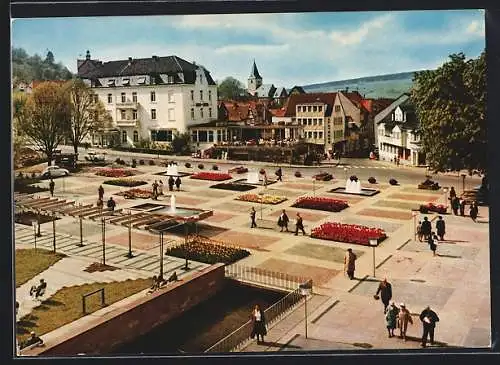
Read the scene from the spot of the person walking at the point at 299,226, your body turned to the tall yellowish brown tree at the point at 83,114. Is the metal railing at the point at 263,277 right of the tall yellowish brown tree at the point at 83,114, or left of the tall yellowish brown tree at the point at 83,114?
left

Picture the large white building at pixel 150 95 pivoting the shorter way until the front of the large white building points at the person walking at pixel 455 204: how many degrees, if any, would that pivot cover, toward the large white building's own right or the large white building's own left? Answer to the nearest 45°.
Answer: approximately 90° to the large white building's own left

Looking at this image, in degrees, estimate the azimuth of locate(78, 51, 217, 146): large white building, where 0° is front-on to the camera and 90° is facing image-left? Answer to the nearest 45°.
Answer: approximately 0°

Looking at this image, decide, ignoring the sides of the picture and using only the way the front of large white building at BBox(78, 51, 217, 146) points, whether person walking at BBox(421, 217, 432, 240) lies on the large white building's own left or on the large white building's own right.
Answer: on the large white building's own left

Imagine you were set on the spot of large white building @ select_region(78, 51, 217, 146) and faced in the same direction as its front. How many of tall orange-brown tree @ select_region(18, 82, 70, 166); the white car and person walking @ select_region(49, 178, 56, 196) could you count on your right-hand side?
3

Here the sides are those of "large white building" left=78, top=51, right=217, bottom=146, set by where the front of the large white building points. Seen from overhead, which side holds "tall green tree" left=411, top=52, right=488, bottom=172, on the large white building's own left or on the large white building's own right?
on the large white building's own left

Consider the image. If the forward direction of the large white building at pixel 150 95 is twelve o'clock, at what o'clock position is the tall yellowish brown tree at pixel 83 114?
The tall yellowish brown tree is roughly at 3 o'clock from the large white building.

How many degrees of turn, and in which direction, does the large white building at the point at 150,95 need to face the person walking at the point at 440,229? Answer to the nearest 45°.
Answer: approximately 90° to its left

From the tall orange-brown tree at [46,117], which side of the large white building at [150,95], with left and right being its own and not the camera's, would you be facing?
right

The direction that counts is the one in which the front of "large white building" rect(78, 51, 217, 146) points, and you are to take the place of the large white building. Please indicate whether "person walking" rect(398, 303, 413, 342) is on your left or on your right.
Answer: on your left

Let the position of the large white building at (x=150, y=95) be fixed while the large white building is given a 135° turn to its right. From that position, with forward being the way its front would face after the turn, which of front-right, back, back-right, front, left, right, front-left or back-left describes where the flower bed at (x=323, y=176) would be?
back-right
